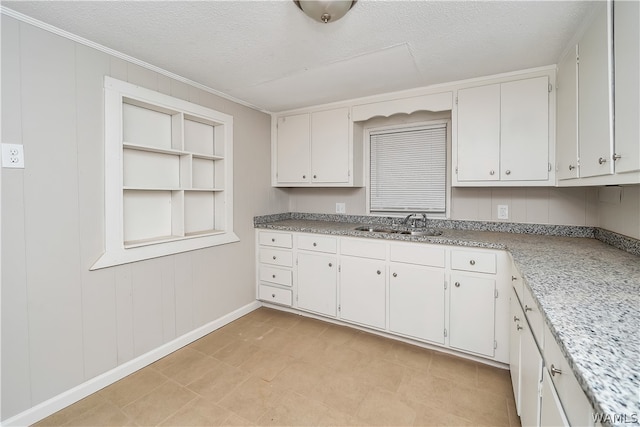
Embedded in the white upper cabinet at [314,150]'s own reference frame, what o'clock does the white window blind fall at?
The white window blind is roughly at 8 o'clock from the white upper cabinet.

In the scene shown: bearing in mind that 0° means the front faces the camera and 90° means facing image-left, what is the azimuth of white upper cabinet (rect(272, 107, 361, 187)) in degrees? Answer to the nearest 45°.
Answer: approximately 45°

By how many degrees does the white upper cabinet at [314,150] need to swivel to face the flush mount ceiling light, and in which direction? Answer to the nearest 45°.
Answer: approximately 45° to its left

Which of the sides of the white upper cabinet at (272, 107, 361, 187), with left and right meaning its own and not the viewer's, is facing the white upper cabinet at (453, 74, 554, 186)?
left

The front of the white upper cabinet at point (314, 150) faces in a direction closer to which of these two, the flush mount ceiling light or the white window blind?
the flush mount ceiling light

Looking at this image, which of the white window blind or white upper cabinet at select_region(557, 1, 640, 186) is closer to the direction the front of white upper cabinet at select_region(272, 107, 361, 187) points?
the white upper cabinet

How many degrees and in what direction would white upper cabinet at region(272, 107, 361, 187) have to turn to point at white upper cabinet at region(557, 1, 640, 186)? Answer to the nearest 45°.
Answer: approximately 90° to its left
